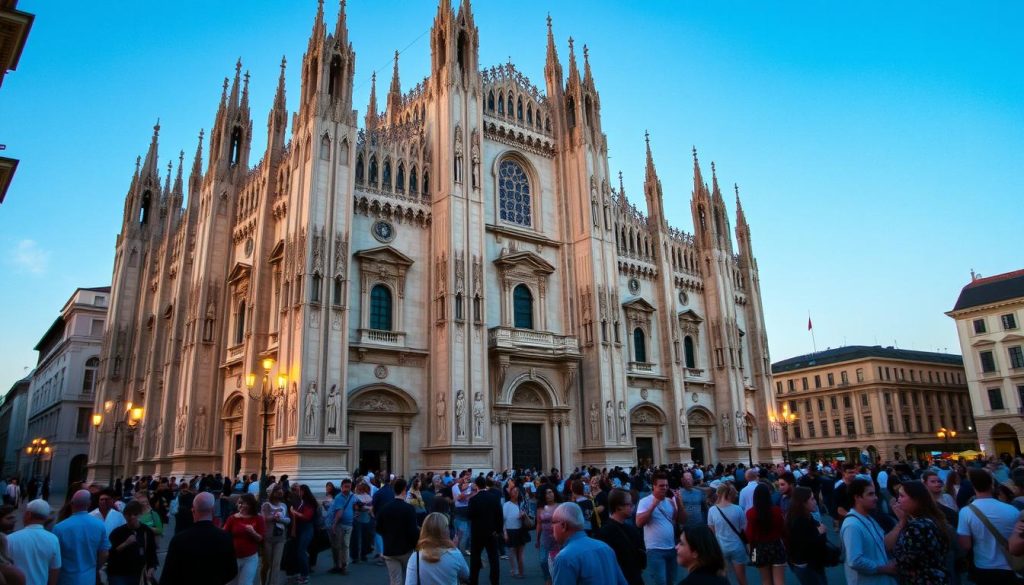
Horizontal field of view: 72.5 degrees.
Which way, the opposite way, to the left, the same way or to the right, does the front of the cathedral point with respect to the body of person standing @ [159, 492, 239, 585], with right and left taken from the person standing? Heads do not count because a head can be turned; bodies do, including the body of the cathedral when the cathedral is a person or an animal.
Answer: the opposite way

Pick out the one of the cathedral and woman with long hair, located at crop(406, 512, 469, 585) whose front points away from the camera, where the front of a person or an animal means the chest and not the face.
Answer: the woman with long hair

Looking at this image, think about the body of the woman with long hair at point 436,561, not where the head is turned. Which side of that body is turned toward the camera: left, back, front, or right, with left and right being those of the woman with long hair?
back

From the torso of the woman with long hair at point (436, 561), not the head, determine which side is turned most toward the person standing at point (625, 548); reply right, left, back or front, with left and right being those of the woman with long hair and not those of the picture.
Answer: right

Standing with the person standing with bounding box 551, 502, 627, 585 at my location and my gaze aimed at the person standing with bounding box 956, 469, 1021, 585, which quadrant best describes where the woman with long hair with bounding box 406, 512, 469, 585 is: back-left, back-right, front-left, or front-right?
back-left

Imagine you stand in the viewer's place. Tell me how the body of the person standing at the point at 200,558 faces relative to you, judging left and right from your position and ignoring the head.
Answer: facing away from the viewer

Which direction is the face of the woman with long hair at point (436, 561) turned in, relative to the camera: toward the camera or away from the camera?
away from the camera

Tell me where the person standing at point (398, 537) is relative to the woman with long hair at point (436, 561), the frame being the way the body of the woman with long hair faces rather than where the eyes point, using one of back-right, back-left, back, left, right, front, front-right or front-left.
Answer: front

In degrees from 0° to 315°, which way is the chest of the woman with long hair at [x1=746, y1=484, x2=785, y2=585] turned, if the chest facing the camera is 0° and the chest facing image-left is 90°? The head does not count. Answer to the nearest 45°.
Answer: approximately 180°
